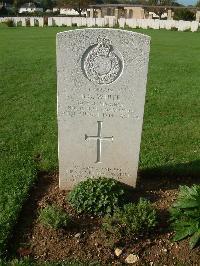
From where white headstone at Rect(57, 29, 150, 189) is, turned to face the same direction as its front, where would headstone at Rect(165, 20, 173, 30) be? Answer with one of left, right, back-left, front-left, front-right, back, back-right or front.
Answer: back

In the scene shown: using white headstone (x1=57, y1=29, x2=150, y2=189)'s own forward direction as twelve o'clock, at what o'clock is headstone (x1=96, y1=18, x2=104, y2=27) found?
The headstone is roughly at 6 o'clock from the white headstone.

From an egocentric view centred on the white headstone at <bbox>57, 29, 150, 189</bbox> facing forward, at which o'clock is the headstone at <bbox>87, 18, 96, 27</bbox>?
The headstone is roughly at 6 o'clock from the white headstone.

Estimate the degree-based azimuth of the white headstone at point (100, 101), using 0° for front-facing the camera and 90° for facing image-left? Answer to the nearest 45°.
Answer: approximately 0°

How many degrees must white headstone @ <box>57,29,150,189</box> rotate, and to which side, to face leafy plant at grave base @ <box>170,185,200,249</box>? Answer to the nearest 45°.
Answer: approximately 45° to its left

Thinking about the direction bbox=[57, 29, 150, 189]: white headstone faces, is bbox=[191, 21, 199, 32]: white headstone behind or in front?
behind

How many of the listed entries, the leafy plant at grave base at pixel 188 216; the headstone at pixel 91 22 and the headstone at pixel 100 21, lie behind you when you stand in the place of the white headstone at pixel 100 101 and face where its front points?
2

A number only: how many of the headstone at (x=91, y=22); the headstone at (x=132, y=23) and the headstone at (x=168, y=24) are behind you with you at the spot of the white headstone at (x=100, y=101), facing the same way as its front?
3
